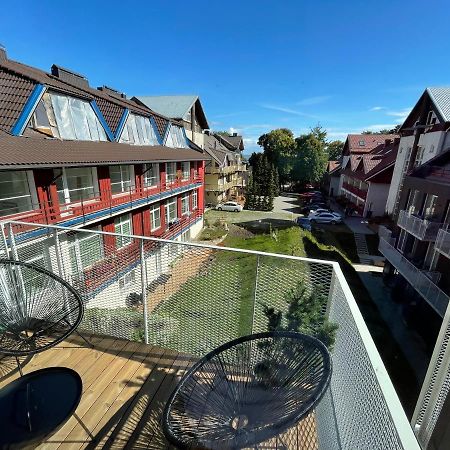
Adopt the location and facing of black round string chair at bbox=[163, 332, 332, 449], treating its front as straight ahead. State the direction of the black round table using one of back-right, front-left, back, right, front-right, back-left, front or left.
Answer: front-right

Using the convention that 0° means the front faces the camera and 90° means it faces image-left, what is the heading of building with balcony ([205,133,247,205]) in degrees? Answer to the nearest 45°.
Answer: approximately 315°

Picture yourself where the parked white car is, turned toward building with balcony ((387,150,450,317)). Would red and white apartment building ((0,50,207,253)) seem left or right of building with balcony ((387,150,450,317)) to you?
right

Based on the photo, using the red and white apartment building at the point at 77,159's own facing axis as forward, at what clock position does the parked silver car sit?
The parked silver car is roughly at 10 o'clock from the red and white apartment building.

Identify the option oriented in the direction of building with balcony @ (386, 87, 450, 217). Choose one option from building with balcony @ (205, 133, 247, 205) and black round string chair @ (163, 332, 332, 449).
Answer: building with balcony @ (205, 133, 247, 205)

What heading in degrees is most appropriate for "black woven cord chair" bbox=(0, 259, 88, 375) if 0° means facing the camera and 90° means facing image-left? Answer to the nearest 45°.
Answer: approximately 315°

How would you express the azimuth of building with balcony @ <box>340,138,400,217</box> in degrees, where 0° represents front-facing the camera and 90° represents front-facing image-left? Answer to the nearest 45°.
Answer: approximately 45°

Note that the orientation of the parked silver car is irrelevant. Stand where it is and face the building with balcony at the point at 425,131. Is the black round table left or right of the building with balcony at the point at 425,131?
right

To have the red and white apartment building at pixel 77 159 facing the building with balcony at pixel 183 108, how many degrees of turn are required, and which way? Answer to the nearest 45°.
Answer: approximately 90° to its left
